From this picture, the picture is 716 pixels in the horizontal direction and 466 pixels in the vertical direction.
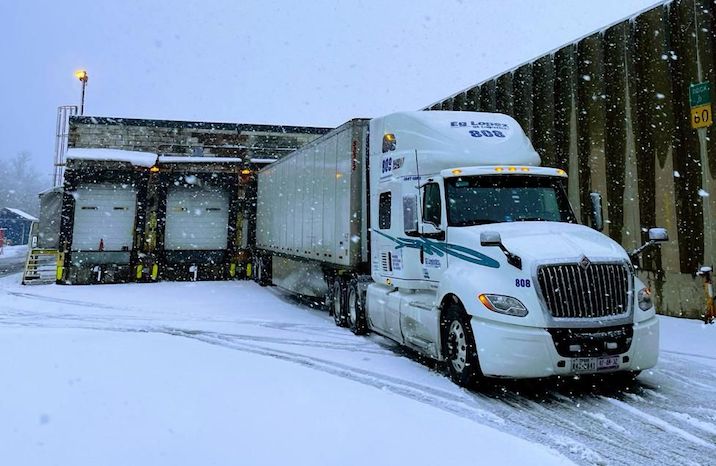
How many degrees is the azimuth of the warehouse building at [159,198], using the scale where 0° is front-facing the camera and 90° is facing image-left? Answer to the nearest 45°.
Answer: approximately 0°

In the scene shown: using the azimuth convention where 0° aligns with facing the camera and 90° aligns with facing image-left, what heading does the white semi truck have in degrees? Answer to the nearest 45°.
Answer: approximately 315°

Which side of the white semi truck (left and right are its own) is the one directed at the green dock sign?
left

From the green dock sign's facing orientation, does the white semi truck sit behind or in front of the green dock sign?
in front

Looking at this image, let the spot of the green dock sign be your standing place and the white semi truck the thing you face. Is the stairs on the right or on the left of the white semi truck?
right

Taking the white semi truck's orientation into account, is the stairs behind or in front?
behind

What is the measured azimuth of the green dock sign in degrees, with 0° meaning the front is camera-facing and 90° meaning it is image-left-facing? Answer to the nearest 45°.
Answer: approximately 45°

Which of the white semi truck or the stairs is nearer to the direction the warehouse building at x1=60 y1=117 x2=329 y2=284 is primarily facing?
the white semi truck

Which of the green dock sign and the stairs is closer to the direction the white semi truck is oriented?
the green dock sign

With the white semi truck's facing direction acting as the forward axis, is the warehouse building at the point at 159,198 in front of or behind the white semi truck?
behind
